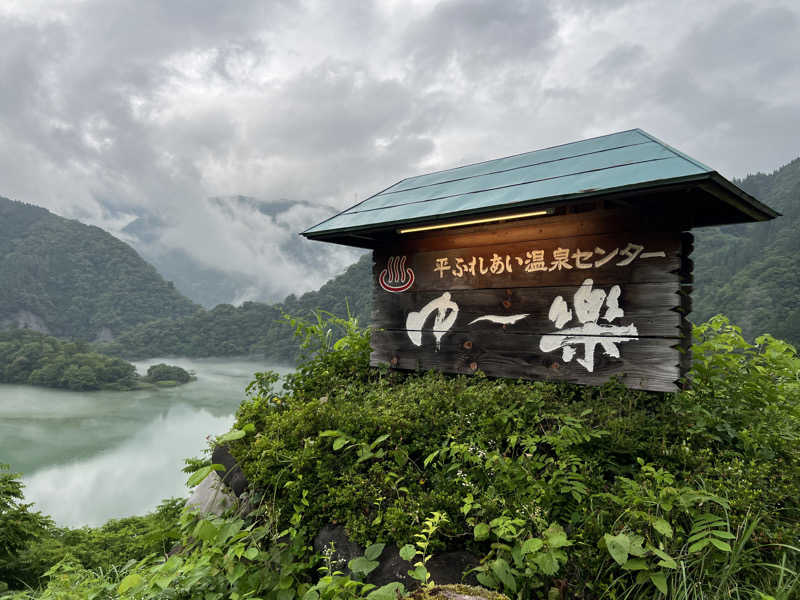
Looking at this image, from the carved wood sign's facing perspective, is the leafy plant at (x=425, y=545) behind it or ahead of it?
ahead

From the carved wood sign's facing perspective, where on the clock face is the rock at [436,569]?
The rock is roughly at 11 o'clock from the carved wood sign.

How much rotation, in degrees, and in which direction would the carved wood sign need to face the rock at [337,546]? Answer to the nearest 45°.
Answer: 0° — it already faces it

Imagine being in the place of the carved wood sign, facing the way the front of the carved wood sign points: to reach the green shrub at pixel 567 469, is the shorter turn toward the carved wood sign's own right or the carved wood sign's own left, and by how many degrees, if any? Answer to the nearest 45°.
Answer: approximately 45° to the carved wood sign's own left

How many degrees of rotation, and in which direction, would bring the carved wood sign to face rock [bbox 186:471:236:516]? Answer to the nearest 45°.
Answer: approximately 45° to its right

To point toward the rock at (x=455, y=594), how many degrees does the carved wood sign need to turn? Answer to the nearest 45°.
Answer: approximately 45° to its left

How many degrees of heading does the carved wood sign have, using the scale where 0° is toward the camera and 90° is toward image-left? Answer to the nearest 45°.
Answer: approximately 45°

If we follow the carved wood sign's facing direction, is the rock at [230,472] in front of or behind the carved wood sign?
in front
